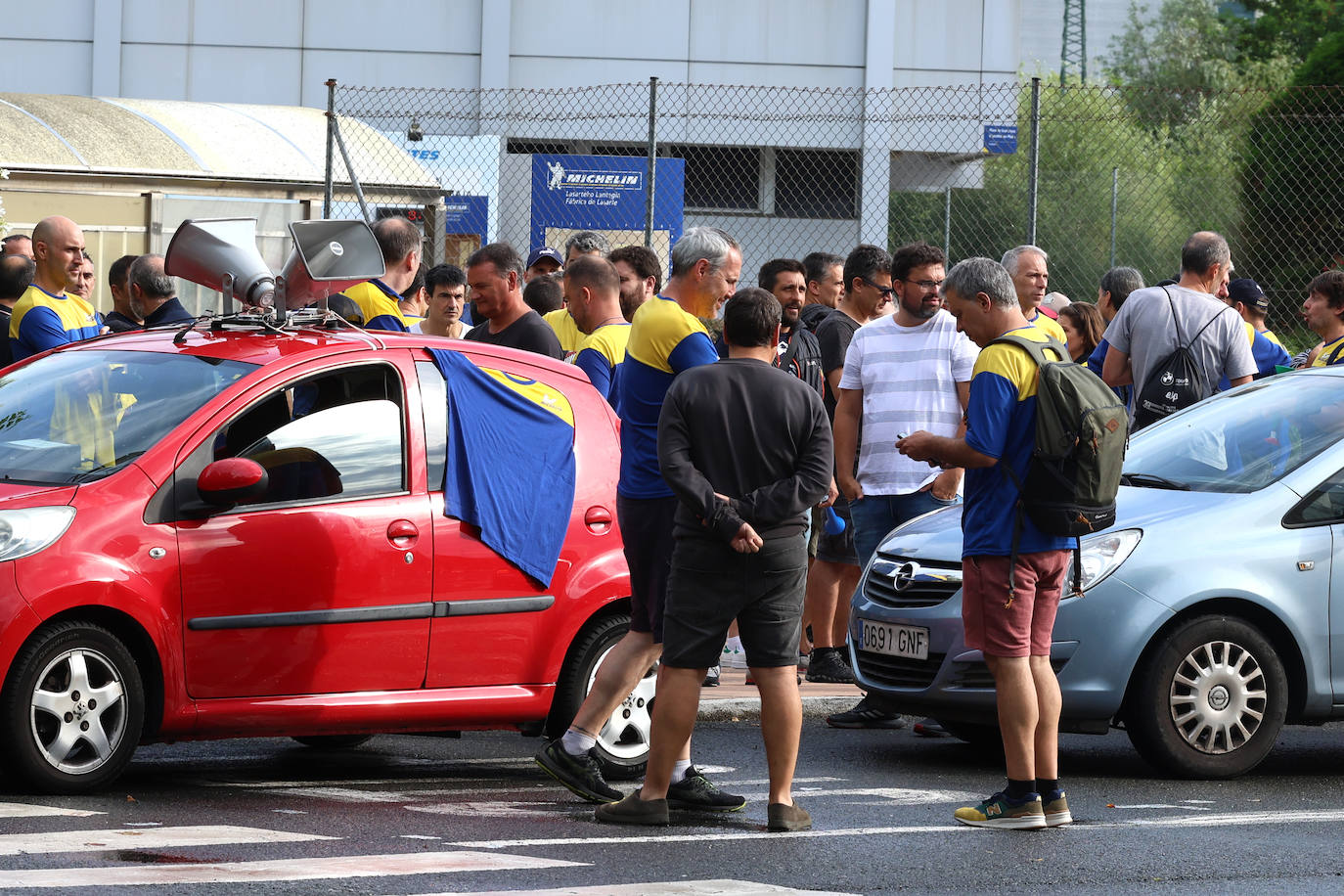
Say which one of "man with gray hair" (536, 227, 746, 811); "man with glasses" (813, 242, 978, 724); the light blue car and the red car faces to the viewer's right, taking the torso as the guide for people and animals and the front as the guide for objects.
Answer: the man with gray hair

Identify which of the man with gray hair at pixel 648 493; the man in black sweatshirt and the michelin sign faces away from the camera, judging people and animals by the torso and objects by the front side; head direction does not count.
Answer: the man in black sweatshirt

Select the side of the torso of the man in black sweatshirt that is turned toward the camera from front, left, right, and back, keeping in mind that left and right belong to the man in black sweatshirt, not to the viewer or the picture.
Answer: back

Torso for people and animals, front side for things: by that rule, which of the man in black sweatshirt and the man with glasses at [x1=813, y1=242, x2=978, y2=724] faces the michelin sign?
the man in black sweatshirt

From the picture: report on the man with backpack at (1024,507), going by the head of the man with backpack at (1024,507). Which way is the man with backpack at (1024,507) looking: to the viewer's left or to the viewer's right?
to the viewer's left

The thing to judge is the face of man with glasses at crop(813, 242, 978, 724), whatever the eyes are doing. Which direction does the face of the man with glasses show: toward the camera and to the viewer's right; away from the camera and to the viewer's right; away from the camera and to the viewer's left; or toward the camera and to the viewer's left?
toward the camera and to the viewer's right

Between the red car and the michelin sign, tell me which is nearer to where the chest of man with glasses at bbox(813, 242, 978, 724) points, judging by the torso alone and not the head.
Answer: the red car

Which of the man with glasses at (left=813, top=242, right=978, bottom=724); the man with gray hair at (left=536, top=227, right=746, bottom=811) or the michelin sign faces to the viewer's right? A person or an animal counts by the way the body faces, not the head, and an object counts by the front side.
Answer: the man with gray hair

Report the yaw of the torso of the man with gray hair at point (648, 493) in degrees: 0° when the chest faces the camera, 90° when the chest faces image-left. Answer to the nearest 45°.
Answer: approximately 270°

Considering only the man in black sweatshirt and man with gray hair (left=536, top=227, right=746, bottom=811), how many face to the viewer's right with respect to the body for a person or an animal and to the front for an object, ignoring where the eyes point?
1

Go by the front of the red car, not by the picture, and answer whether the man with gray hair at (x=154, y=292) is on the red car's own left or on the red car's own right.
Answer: on the red car's own right
